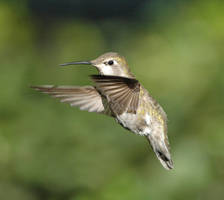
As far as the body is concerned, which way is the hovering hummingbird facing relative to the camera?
to the viewer's left
